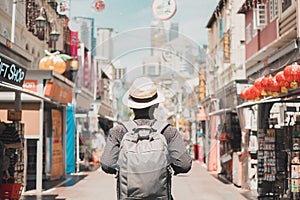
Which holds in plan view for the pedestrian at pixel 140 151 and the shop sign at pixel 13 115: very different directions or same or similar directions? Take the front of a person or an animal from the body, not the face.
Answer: very different directions

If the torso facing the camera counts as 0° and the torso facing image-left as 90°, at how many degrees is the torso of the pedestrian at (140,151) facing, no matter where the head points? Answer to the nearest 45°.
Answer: approximately 180°

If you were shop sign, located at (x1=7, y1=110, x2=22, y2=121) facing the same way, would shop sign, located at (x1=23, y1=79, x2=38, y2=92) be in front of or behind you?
behind

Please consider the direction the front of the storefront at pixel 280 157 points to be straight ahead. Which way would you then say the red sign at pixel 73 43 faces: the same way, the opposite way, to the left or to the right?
to the left

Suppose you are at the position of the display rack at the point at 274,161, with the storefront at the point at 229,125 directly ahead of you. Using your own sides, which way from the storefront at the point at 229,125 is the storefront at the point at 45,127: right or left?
left

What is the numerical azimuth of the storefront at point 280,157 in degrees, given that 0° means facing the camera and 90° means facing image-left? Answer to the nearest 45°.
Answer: approximately 45°

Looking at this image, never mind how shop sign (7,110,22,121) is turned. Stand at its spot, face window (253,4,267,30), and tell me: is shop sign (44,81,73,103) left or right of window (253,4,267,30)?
left
